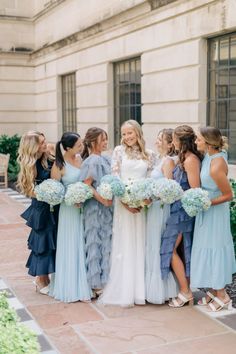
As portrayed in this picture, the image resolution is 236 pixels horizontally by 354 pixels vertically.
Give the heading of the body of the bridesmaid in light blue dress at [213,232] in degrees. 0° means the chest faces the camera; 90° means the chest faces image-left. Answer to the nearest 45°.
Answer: approximately 90°

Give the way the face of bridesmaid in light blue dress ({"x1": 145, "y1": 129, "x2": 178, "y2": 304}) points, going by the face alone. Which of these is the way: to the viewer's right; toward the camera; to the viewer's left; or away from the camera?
to the viewer's left

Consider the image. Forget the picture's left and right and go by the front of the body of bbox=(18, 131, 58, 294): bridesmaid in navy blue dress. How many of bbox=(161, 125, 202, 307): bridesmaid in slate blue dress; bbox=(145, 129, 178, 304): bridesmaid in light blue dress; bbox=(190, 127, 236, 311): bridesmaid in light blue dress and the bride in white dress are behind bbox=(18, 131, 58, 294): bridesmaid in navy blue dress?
0

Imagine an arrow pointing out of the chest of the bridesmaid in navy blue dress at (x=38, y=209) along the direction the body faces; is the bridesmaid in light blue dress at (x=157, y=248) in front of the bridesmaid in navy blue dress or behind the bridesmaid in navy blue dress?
in front

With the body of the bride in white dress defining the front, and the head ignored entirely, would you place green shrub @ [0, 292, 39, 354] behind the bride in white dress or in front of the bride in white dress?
in front

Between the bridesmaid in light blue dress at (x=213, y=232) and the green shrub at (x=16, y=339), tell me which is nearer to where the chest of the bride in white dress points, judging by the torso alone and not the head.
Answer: the green shrub

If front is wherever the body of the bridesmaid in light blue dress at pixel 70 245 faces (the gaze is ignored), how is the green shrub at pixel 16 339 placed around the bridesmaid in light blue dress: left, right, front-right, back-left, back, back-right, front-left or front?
front-right

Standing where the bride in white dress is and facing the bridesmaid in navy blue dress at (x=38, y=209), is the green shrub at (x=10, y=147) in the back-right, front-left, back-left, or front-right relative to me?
front-right

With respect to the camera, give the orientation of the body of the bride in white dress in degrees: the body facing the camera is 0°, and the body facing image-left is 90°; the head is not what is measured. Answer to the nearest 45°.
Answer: approximately 0°
